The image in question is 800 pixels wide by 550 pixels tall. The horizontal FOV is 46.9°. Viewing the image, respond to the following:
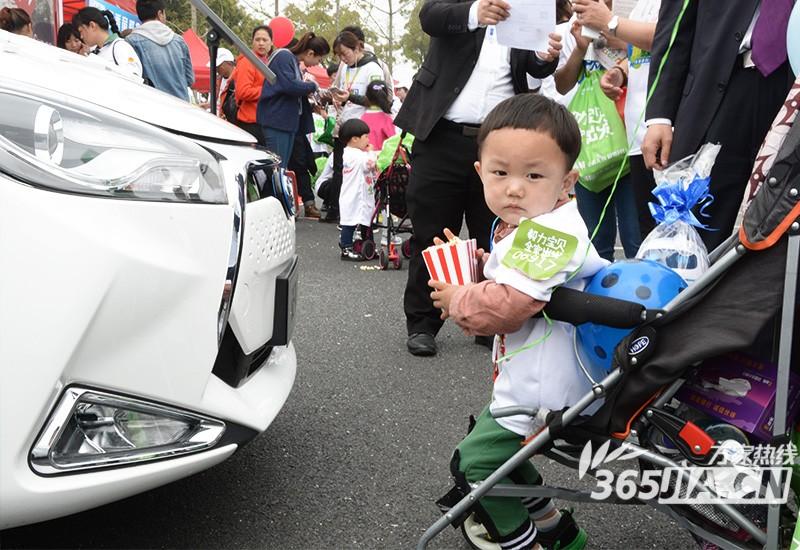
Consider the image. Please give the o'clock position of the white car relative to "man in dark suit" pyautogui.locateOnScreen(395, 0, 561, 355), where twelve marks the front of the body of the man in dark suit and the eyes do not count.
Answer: The white car is roughly at 2 o'clock from the man in dark suit.

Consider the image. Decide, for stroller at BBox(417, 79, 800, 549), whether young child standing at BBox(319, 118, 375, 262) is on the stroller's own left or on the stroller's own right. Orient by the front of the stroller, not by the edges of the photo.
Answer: on the stroller's own right

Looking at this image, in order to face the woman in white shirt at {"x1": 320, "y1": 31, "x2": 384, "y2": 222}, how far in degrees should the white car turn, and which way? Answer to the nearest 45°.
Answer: approximately 135° to its left

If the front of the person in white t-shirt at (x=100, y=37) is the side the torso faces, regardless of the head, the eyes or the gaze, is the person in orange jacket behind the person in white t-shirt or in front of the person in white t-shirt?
behind

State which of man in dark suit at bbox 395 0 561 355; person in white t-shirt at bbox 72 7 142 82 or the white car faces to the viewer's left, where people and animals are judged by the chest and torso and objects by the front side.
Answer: the person in white t-shirt

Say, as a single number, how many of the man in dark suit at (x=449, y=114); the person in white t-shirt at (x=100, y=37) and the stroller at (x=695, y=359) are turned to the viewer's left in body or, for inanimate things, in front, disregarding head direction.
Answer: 2

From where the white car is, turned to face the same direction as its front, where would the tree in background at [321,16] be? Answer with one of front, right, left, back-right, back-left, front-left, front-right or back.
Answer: back-left

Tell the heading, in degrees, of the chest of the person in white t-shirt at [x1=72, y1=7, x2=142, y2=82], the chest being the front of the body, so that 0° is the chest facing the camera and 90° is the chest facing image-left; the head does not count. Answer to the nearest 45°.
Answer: approximately 90°

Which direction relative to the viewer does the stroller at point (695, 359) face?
to the viewer's left

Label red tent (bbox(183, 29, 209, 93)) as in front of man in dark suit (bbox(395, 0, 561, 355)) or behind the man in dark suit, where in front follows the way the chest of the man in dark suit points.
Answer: behind
